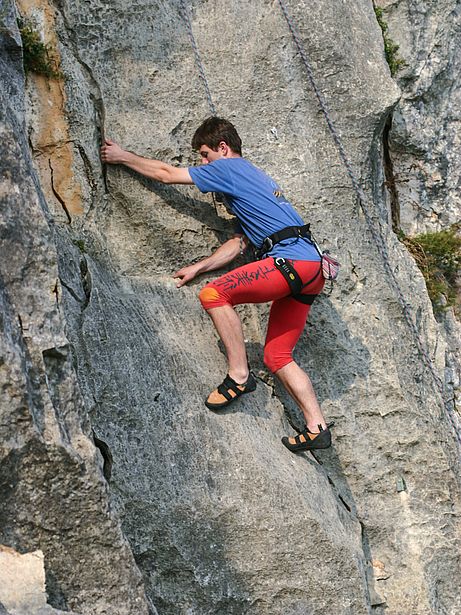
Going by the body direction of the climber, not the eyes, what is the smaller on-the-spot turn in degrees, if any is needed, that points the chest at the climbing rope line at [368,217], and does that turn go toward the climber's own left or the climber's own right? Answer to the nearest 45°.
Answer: approximately 135° to the climber's own right

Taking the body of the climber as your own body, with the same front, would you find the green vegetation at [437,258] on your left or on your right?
on your right

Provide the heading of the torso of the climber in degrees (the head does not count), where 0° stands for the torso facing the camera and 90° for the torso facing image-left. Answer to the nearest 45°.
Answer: approximately 90°

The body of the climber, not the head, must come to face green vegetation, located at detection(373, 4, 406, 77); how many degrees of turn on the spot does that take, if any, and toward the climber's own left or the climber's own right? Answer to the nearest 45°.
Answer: approximately 135° to the climber's own right
